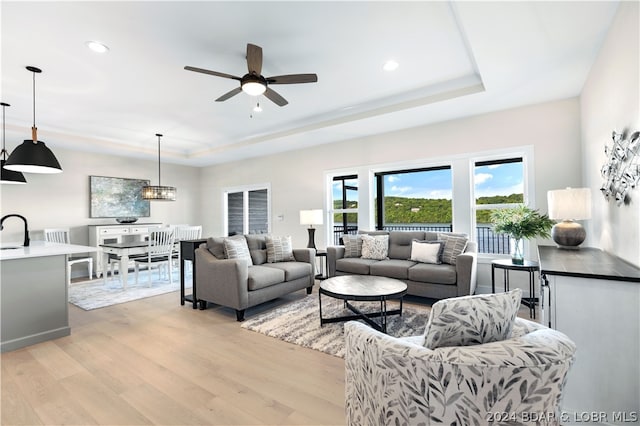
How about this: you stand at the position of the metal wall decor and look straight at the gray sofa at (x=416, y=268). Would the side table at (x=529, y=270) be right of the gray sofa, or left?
right

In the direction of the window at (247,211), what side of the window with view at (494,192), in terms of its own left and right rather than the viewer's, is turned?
right

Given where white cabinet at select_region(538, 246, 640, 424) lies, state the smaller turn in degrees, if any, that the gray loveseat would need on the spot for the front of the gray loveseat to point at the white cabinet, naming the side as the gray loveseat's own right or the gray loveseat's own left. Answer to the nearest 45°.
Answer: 0° — it already faces it

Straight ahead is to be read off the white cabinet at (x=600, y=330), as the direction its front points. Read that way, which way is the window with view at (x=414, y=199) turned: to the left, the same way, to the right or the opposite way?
to the left

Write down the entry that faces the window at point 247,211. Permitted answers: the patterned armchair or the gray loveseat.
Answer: the patterned armchair

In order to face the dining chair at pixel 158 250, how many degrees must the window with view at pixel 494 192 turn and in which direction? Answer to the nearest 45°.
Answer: approximately 45° to its right

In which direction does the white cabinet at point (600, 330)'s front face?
to the viewer's left

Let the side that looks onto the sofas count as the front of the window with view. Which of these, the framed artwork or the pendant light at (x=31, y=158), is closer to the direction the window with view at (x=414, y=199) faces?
the pendant light

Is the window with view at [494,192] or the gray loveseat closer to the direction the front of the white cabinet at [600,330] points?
the gray loveseat

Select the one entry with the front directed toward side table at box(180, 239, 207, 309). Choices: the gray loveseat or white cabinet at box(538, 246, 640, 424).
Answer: the white cabinet

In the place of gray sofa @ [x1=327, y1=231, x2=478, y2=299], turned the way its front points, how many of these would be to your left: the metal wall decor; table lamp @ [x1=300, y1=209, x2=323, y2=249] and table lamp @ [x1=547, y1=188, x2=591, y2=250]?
2

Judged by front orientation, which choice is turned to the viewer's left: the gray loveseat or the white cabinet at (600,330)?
the white cabinet

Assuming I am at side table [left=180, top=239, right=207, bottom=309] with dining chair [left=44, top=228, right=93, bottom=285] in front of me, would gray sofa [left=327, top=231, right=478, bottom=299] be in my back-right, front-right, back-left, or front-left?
back-right

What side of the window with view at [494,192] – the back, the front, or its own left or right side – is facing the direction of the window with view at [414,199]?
right

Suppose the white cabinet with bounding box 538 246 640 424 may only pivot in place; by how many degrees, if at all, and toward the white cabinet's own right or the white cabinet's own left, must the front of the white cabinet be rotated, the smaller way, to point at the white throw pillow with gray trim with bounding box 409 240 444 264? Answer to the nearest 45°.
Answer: approximately 45° to the white cabinet's own right

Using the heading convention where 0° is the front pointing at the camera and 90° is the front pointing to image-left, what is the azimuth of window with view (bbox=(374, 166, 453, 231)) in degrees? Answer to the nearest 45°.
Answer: approximately 45°

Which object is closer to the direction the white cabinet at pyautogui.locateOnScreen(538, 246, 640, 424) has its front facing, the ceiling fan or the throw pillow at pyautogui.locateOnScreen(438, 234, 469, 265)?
the ceiling fan
